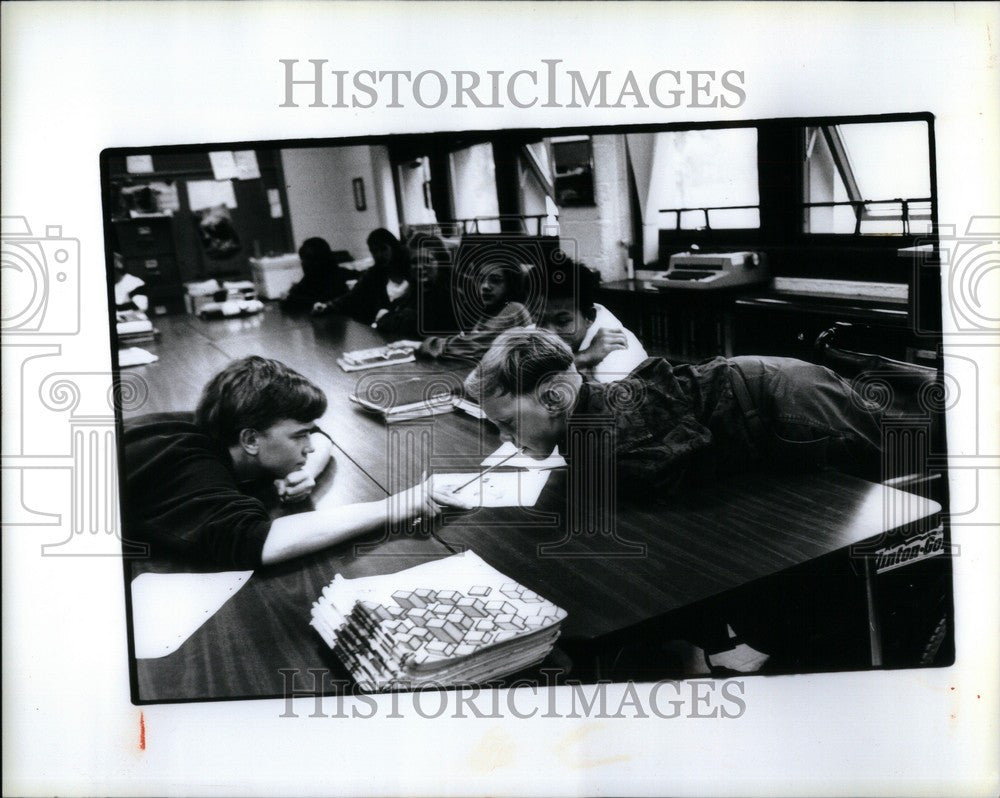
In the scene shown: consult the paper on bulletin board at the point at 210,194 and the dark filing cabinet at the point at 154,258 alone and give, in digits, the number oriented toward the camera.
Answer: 2

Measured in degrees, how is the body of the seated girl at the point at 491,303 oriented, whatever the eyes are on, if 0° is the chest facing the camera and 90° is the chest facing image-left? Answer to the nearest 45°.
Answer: approximately 45°
